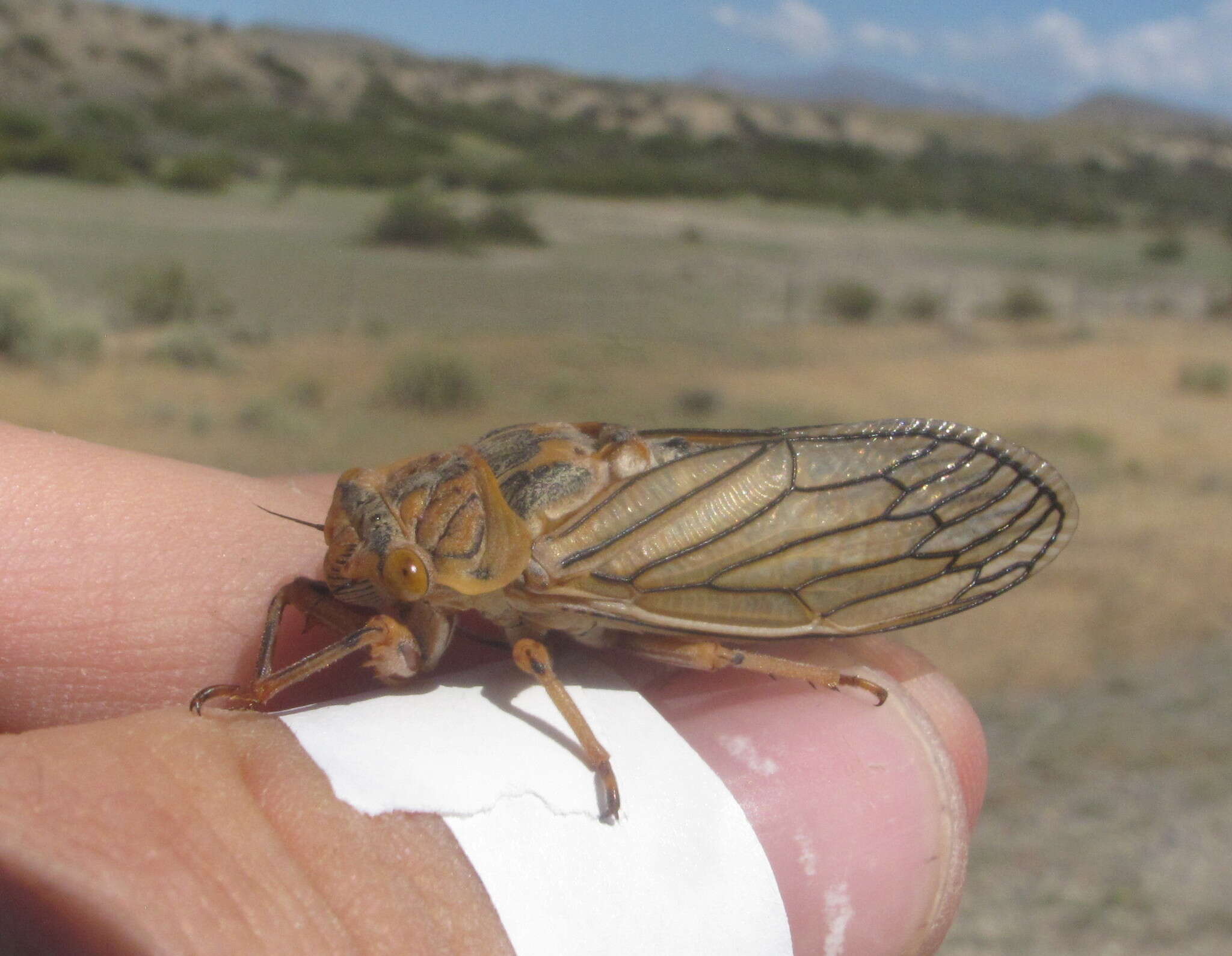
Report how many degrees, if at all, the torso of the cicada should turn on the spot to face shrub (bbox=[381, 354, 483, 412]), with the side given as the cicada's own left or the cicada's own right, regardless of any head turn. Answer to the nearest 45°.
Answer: approximately 90° to the cicada's own right

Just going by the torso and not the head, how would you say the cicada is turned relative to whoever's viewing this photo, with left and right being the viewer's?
facing to the left of the viewer

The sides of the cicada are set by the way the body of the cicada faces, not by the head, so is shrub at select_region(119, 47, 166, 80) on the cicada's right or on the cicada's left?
on the cicada's right

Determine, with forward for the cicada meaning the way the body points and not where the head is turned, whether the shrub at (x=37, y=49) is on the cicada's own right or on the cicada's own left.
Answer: on the cicada's own right

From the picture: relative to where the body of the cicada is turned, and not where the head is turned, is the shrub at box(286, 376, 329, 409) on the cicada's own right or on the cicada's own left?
on the cicada's own right

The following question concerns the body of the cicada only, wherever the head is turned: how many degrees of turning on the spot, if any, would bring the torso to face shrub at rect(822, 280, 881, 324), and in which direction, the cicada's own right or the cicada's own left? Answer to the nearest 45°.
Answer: approximately 90° to the cicada's own right

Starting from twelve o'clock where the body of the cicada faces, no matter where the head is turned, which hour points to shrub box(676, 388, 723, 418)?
The shrub is roughly at 3 o'clock from the cicada.

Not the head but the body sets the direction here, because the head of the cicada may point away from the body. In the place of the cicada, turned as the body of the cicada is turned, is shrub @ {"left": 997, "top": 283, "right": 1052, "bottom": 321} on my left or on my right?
on my right

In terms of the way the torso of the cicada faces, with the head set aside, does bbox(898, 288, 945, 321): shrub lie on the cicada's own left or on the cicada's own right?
on the cicada's own right

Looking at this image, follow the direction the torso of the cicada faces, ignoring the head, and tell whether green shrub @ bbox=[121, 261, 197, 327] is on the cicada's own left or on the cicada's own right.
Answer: on the cicada's own right
